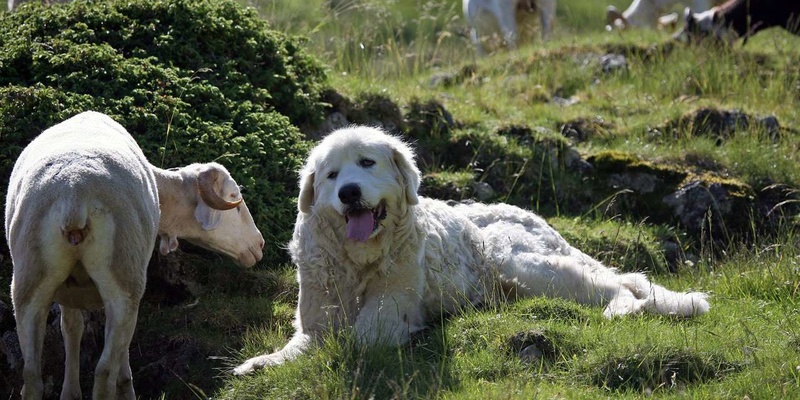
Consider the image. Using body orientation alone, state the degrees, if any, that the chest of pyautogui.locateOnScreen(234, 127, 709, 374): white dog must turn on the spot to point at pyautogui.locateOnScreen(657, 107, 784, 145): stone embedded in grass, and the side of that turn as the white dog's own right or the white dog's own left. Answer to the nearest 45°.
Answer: approximately 180°

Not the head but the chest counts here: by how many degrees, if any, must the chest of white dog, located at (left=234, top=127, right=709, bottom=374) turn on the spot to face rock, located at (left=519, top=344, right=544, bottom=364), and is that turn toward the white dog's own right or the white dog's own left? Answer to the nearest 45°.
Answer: approximately 90° to the white dog's own left

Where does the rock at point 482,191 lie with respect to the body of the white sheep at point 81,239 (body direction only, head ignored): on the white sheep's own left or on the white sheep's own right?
on the white sheep's own right

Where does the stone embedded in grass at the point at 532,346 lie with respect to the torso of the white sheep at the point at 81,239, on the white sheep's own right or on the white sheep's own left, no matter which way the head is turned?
on the white sheep's own right

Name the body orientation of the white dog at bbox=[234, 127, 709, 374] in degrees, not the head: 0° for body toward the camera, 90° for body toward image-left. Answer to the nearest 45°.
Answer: approximately 45°

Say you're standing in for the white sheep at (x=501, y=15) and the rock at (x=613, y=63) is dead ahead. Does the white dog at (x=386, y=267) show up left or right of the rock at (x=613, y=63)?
right

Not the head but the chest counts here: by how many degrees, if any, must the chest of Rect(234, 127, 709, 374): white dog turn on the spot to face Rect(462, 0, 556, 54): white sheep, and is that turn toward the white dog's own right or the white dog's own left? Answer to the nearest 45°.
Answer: approximately 135° to the white dog's own right

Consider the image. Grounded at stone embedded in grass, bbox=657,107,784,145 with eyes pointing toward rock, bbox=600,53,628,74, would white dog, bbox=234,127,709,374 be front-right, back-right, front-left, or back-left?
back-left

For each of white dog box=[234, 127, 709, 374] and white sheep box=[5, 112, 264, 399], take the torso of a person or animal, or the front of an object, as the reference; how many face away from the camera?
1

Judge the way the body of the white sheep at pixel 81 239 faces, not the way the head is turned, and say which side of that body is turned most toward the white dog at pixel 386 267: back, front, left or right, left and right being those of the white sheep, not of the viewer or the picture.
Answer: right

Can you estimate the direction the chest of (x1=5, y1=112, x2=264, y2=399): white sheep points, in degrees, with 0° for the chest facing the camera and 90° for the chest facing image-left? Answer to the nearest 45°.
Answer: approximately 180°

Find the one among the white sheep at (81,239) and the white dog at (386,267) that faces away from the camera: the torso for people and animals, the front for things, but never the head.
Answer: the white sheep
